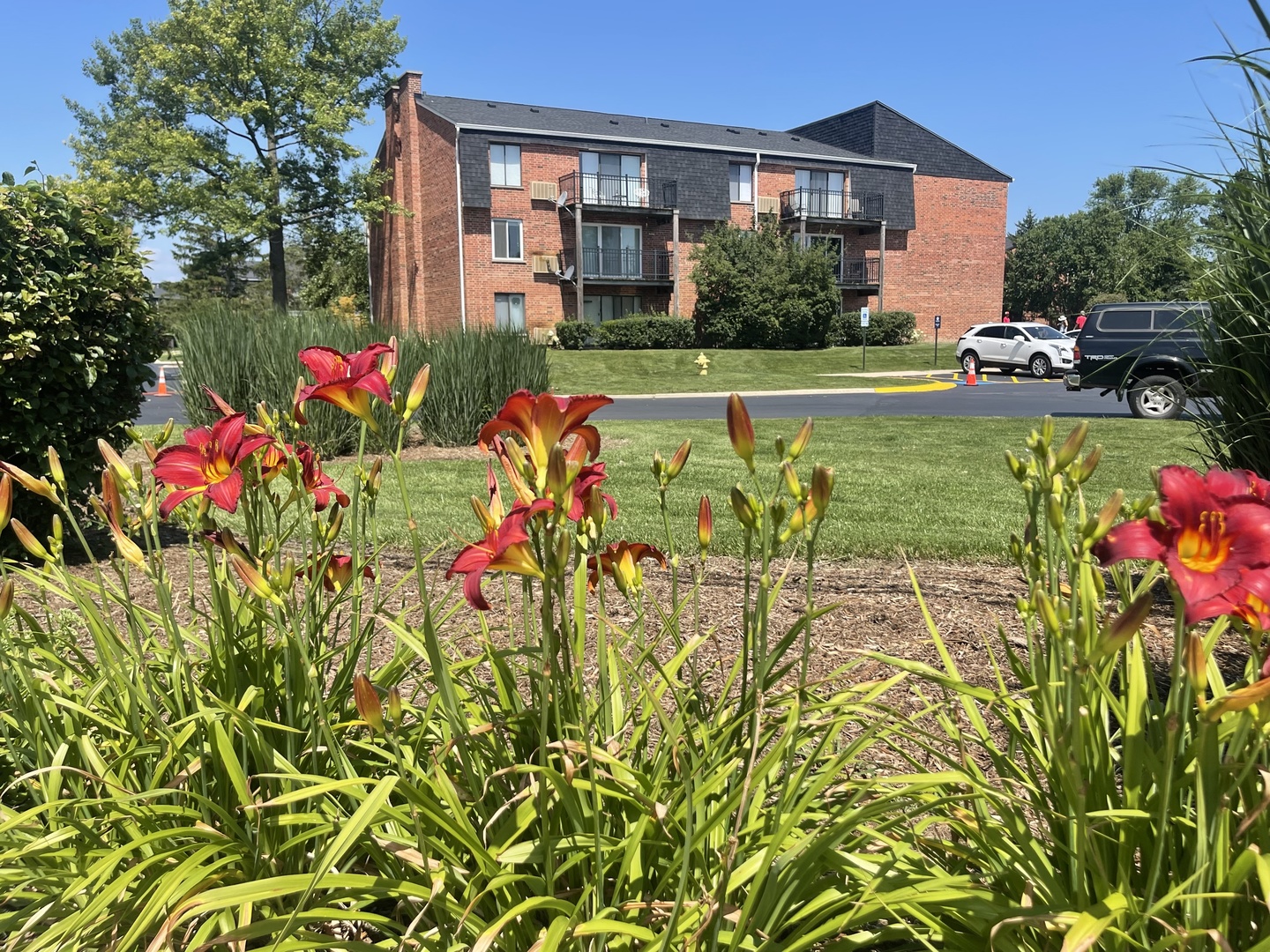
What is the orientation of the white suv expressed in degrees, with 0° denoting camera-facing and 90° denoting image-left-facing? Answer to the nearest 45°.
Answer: approximately 315°

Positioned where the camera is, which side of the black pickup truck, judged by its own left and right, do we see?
right

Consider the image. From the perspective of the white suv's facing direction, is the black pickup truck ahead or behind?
ahead

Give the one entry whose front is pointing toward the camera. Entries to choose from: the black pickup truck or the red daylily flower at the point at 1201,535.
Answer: the red daylily flower

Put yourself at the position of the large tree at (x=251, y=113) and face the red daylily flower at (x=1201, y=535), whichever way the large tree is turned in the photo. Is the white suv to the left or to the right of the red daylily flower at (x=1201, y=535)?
left

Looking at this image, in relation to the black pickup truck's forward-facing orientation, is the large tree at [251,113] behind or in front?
behind

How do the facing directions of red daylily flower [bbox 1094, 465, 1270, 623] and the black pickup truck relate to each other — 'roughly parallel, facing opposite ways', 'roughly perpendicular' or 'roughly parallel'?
roughly perpendicular

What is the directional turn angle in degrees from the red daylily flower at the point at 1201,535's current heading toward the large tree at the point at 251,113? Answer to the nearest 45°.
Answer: approximately 135° to its right

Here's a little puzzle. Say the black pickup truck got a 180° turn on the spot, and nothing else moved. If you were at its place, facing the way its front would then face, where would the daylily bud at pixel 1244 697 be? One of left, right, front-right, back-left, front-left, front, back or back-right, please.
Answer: left

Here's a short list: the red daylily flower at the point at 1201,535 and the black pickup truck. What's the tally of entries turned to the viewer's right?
1

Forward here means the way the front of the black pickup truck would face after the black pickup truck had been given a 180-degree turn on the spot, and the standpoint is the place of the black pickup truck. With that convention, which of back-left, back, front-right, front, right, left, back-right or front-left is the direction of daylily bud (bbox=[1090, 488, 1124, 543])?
left

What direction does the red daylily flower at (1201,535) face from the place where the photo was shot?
facing the viewer
